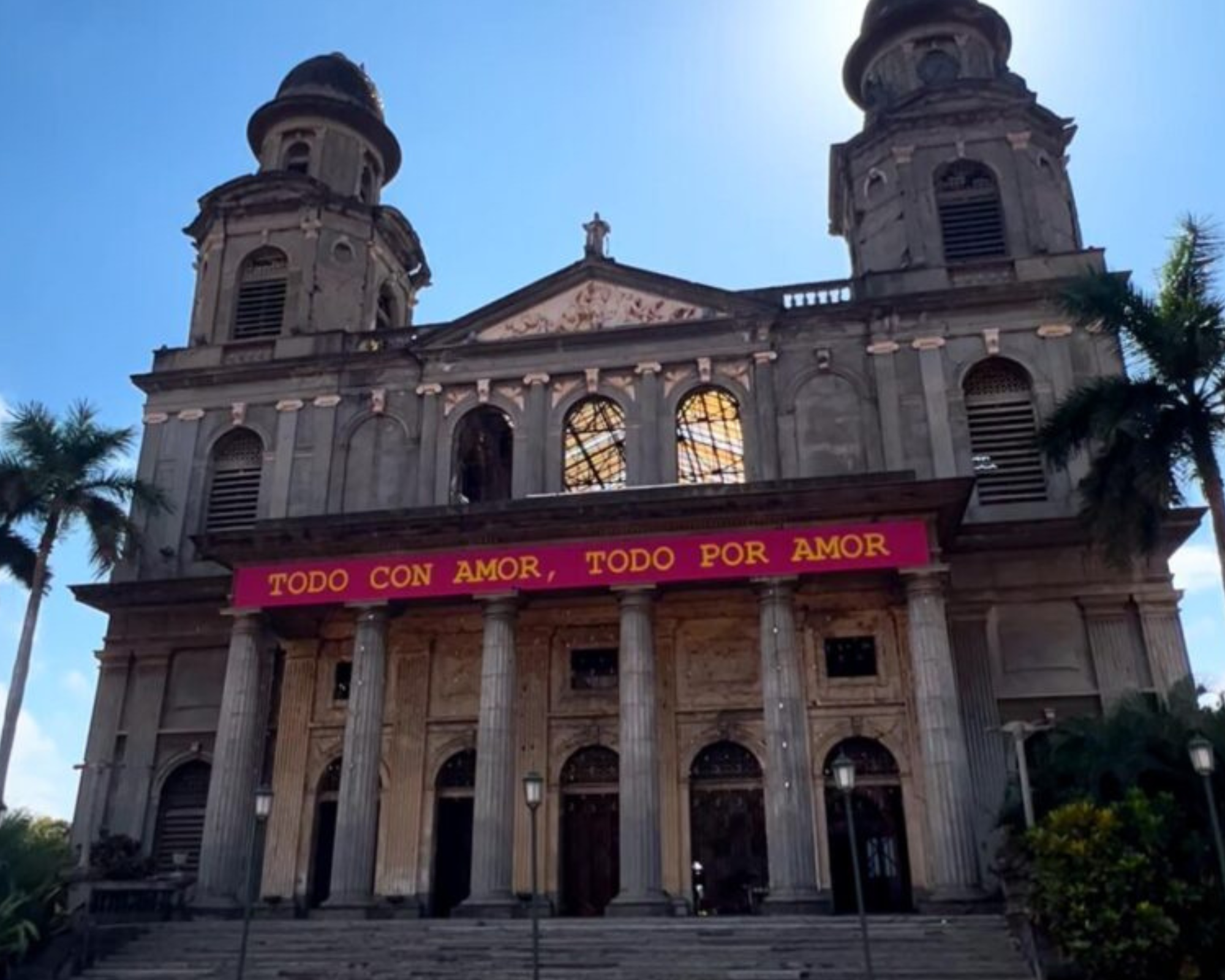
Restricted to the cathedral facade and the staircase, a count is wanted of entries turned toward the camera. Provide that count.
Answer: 2

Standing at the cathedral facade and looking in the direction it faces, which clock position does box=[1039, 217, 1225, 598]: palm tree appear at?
The palm tree is roughly at 10 o'clock from the cathedral facade.

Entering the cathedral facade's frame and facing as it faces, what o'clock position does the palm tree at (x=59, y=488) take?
The palm tree is roughly at 3 o'clock from the cathedral facade.

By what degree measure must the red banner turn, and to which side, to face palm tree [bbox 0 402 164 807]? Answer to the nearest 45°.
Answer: approximately 90° to its right

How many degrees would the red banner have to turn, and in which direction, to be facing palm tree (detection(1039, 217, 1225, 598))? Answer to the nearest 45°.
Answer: approximately 90° to its left

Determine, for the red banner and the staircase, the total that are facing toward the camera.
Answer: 2

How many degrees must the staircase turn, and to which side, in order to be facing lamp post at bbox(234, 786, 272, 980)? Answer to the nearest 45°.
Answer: approximately 90° to its right

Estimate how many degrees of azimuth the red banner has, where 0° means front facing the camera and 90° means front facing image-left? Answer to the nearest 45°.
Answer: approximately 0°

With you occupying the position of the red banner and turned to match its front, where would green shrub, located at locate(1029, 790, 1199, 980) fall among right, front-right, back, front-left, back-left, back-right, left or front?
front-left
